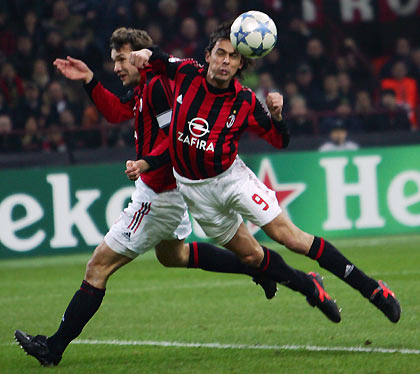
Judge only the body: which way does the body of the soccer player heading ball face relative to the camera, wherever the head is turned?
toward the camera
